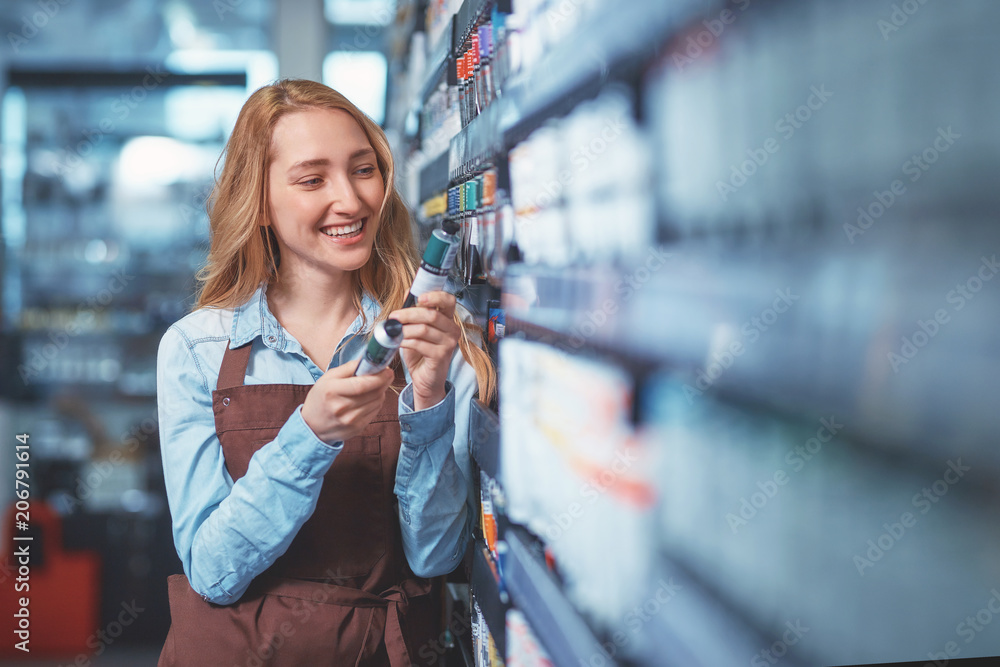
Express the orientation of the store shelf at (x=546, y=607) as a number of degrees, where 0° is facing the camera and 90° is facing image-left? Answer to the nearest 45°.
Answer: approximately 45°
